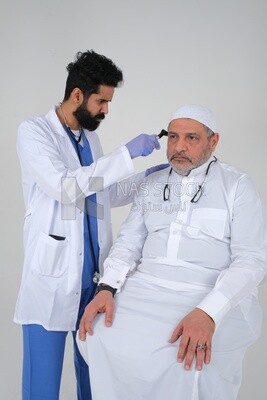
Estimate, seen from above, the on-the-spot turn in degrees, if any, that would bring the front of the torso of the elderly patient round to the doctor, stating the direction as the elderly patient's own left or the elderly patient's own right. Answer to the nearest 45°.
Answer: approximately 45° to the elderly patient's own right

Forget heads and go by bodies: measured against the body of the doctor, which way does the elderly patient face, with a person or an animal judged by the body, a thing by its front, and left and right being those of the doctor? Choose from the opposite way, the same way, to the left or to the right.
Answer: to the right

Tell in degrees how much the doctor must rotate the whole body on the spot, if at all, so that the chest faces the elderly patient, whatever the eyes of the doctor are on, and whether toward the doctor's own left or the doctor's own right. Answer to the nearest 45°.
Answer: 0° — they already face them

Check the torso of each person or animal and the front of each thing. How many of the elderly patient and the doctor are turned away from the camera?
0

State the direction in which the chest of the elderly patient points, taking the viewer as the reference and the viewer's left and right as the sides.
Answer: facing the viewer and to the left of the viewer

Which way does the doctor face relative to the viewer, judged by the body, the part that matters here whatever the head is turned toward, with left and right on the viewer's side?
facing the viewer and to the right of the viewer
